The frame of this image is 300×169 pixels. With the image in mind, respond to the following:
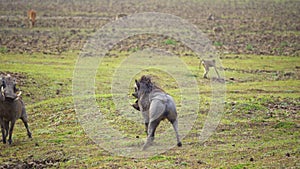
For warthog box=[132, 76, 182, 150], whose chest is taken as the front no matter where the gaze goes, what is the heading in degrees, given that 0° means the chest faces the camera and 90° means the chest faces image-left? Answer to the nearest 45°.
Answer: approximately 135°

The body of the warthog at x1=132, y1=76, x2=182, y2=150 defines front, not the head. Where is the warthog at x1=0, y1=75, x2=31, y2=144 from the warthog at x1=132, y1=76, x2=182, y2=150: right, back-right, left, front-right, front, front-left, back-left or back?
front-left
